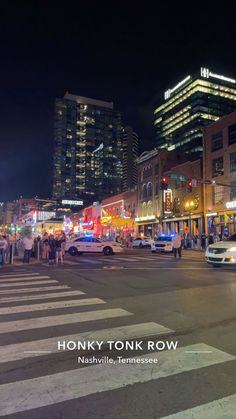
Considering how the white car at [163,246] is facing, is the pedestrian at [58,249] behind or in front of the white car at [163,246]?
in front

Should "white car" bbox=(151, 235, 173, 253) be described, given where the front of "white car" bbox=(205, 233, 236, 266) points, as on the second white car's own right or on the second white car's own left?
on the second white car's own right

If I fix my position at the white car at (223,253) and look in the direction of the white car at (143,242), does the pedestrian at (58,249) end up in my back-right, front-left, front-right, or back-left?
front-left

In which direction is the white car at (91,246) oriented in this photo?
to the viewer's right

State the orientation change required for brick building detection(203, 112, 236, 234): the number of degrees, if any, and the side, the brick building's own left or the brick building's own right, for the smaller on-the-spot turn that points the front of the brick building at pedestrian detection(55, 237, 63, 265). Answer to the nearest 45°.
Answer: approximately 45° to the brick building's own left

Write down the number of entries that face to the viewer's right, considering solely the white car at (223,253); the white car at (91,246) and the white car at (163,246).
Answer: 1

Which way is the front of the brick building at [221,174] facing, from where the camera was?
facing the viewer and to the left of the viewer
